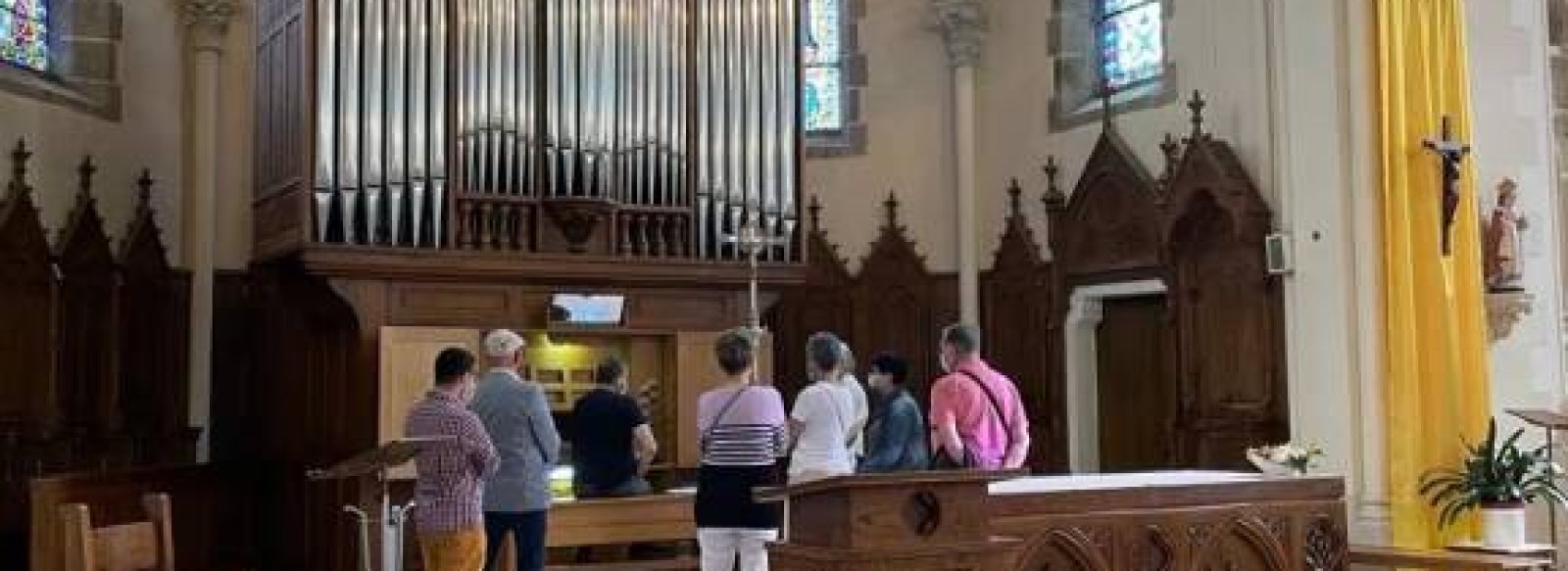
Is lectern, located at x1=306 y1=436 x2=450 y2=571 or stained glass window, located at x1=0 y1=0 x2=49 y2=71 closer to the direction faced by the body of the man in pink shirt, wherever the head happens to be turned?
the stained glass window

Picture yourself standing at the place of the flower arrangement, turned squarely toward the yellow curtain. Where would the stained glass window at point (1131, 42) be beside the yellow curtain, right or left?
left

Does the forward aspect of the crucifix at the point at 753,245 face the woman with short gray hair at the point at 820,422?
yes

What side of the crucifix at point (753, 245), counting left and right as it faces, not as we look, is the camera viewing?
front

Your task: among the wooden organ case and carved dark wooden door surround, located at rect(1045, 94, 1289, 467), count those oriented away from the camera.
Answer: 0

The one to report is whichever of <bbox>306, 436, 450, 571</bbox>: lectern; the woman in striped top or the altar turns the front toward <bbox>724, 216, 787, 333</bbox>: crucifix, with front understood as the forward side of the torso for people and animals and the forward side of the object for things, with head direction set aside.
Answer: the woman in striped top

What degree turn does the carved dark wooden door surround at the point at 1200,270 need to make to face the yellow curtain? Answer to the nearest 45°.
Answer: approximately 90° to its left

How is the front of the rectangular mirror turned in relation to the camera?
facing the viewer

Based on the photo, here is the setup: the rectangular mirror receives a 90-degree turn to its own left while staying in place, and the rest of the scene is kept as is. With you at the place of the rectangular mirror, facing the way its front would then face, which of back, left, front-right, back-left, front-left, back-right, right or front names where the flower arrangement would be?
front-right

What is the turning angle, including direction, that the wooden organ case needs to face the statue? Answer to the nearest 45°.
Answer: approximately 90° to its left

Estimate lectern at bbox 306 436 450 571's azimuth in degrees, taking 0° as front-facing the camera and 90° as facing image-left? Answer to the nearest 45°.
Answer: approximately 90°

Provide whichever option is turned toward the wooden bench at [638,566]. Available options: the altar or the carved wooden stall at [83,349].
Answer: the carved wooden stall

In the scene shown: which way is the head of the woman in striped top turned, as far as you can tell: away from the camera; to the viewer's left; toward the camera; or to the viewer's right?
away from the camera

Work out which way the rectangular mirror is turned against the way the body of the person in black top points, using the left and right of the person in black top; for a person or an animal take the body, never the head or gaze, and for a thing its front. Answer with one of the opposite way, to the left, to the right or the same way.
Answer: the opposite way

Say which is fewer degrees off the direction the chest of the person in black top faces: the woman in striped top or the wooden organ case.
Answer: the wooden organ case

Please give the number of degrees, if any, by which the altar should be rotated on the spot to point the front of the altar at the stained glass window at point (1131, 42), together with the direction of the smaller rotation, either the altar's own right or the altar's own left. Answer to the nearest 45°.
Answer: approximately 180°

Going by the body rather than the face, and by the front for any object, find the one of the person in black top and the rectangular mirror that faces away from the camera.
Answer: the person in black top

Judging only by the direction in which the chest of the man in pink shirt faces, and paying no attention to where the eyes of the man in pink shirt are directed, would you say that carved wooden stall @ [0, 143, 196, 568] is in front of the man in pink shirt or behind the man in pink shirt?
in front

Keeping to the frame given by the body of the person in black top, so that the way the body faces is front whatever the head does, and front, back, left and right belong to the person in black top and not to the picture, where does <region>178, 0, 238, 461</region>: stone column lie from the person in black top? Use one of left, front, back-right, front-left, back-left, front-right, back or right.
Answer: front-left

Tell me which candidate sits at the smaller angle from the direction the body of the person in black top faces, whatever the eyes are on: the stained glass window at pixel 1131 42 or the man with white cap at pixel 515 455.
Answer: the stained glass window

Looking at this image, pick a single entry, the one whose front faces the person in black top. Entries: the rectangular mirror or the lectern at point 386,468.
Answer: the rectangular mirror
